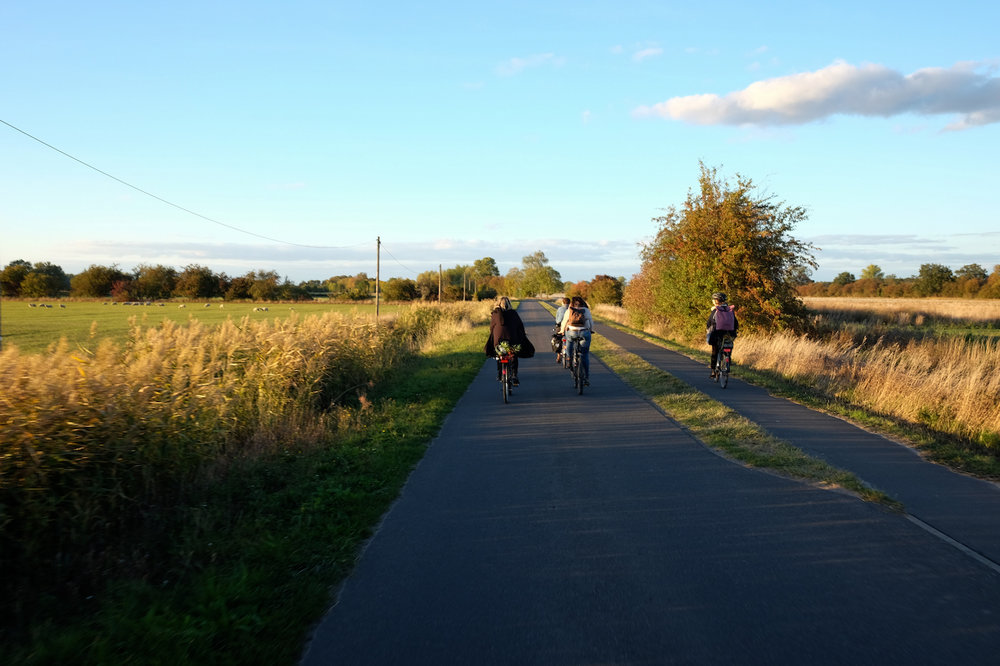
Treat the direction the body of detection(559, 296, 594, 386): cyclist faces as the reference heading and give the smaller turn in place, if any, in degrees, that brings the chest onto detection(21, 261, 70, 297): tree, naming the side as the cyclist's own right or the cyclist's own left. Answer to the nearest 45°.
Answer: approximately 45° to the cyclist's own left

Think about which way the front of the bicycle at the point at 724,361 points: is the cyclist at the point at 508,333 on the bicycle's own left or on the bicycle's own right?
on the bicycle's own left

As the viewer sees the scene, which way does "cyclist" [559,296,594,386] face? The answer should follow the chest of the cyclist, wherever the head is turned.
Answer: away from the camera

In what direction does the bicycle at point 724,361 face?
away from the camera

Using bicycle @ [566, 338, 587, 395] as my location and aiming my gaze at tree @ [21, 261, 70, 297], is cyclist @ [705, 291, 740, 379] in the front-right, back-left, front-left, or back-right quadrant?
back-right

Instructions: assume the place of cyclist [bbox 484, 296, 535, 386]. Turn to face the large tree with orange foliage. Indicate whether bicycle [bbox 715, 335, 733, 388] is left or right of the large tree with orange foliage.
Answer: right

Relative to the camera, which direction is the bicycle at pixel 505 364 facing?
away from the camera

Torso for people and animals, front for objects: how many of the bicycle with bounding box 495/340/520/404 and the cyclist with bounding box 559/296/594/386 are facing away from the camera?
2
